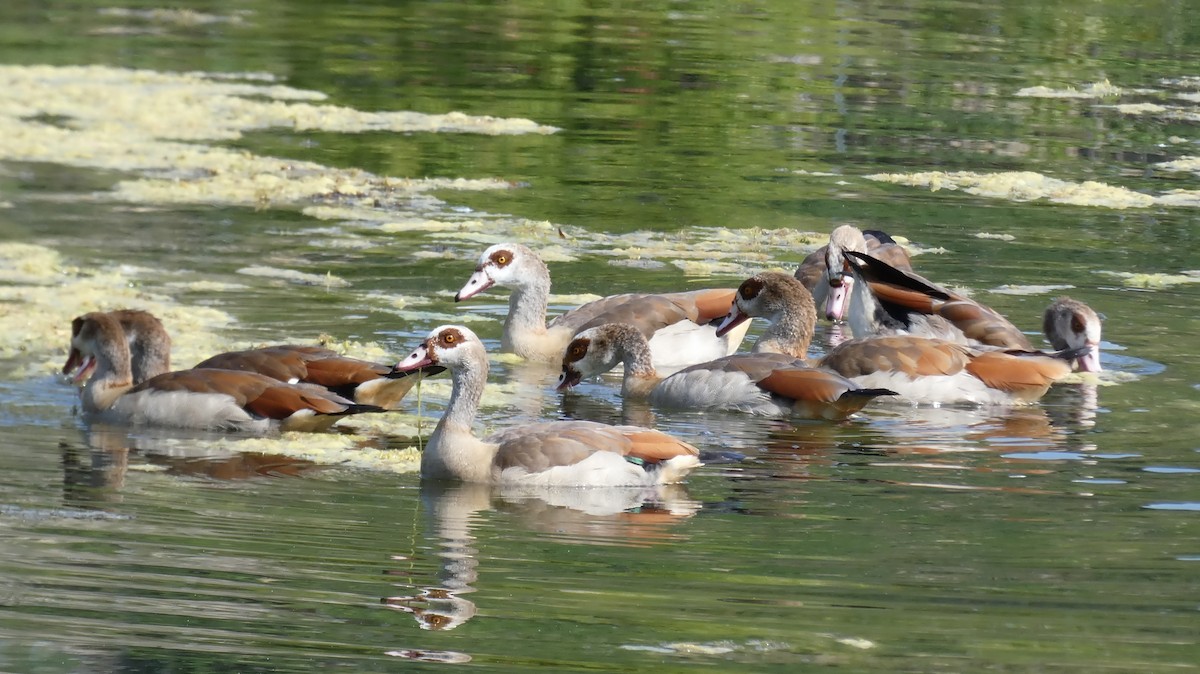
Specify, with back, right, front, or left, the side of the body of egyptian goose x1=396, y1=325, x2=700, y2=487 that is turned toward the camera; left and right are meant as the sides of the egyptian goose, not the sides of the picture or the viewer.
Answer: left

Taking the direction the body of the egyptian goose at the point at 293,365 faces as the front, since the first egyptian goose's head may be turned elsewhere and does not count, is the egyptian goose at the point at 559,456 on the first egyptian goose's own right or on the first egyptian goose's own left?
on the first egyptian goose's own left

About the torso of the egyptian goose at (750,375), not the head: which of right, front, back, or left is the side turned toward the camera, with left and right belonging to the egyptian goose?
left

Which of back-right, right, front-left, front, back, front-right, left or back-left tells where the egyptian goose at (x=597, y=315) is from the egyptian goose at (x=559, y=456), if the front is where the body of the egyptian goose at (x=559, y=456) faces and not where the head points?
right

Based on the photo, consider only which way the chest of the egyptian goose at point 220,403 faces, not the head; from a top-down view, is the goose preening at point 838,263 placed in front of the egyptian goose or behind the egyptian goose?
behind

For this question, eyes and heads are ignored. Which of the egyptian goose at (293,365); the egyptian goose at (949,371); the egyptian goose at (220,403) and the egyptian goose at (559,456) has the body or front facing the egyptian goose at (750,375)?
the egyptian goose at (949,371)

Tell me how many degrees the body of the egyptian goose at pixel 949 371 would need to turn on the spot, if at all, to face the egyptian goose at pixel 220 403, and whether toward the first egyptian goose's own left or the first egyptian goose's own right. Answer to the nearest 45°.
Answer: approximately 45° to the first egyptian goose's own left

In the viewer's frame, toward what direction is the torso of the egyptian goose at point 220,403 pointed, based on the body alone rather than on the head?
to the viewer's left

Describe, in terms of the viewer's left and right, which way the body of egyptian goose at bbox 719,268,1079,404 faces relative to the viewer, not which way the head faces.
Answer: facing to the left of the viewer

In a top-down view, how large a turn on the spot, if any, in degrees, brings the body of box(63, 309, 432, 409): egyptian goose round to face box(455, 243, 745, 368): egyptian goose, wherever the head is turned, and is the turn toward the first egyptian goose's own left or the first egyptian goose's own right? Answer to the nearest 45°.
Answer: approximately 135° to the first egyptian goose's own right

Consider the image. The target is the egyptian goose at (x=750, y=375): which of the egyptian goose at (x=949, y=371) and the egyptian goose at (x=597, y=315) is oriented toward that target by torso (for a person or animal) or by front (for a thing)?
the egyptian goose at (x=949, y=371)

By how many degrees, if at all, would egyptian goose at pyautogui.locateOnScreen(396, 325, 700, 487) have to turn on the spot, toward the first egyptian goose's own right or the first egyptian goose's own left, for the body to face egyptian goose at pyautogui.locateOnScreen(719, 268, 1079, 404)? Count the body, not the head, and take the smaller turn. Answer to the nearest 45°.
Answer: approximately 135° to the first egyptian goose's own right

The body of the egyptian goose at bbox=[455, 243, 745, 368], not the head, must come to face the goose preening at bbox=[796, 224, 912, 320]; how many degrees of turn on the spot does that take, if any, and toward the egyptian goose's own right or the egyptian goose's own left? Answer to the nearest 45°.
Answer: approximately 135° to the egyptian goose's own right

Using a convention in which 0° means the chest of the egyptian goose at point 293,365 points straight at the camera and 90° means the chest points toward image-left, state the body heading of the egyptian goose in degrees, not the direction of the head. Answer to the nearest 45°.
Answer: approximately 90°

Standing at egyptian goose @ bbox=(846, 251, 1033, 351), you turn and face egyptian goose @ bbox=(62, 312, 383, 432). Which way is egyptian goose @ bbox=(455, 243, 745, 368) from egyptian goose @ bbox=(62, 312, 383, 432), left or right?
right

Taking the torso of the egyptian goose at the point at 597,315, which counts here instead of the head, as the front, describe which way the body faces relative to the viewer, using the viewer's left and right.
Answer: facing to the left of the viewer

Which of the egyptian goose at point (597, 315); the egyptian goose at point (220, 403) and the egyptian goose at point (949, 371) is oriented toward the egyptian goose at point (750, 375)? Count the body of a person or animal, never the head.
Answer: the egyptian goose at point (949, 371)

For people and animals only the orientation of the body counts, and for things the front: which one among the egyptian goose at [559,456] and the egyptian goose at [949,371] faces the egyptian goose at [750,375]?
the egyptian goose at [949,371]
